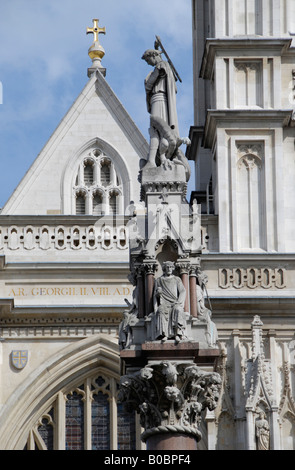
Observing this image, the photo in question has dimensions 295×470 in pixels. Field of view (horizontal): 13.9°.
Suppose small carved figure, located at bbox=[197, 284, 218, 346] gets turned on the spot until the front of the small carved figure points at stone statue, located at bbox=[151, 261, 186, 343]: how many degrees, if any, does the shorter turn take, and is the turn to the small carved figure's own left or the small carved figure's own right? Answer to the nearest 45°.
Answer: approximately 135° to the small carved figure's own right

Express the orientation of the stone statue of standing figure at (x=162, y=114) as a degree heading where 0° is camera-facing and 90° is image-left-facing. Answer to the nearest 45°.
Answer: approximately 90°

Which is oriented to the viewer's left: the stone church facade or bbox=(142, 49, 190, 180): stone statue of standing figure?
the stone statue of standing figure

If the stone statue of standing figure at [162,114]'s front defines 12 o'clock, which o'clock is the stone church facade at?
The stone church facade is roughly at 3 o'clock from the stone statue of standing figure.

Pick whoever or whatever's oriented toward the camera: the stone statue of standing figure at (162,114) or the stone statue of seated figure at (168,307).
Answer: the stone statue of seated figure at (168,307)

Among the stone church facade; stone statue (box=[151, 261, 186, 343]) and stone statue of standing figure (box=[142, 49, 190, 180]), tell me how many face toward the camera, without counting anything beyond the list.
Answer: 2

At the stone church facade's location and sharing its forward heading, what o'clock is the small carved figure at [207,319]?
The small carved figure is roughly at 12 o'clock from the stone church facade.

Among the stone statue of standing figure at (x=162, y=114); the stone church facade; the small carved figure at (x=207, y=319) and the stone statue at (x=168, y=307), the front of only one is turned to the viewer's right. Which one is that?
the small carved figure

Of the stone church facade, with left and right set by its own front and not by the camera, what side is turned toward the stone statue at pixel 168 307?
front

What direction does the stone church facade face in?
toward the camera

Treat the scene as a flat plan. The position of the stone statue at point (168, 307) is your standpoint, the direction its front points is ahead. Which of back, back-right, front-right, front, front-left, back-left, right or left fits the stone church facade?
back

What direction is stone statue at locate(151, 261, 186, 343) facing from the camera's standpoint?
toward the camera
